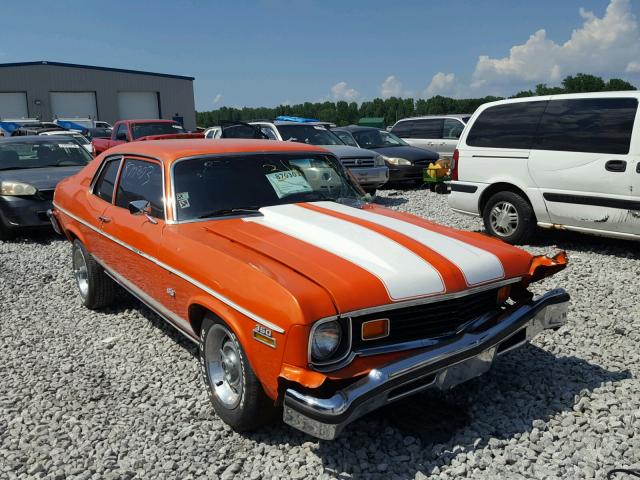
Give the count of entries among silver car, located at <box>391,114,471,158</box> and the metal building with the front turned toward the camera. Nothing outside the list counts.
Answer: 1

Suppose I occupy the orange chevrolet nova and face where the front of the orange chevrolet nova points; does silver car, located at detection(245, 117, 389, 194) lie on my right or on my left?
on my left

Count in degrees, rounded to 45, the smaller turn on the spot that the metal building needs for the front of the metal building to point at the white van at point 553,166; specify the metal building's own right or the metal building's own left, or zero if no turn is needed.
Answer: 0° — it already faces it

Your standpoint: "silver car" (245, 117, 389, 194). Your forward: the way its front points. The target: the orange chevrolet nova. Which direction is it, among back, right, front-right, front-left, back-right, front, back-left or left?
front-right

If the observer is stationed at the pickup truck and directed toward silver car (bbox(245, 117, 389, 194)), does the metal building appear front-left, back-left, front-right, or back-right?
back-left

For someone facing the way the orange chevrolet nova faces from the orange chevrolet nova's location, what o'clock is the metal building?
The metal building is roughly at 7 o'clock from the orange chevrolet nova.
